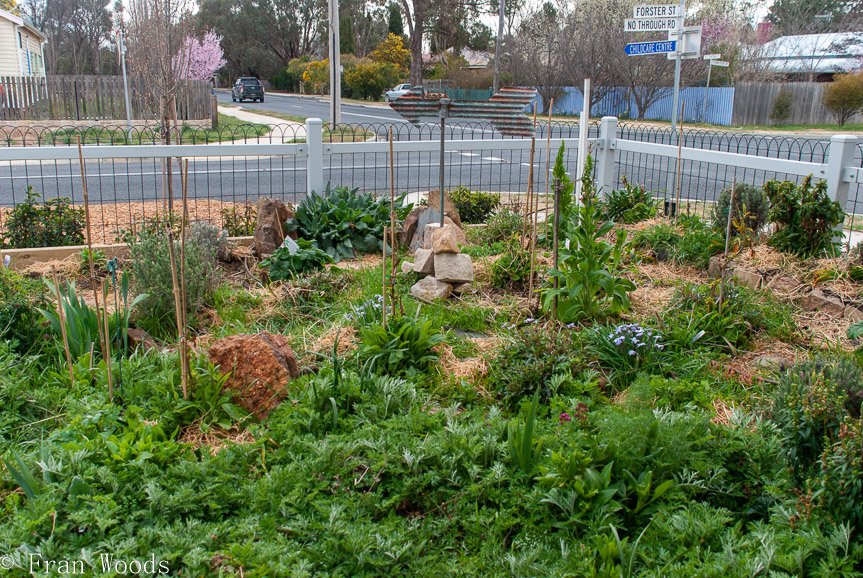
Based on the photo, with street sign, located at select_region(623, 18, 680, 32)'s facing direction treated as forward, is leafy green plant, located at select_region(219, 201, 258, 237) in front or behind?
in front

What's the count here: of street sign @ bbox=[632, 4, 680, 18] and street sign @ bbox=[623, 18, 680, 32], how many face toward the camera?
2

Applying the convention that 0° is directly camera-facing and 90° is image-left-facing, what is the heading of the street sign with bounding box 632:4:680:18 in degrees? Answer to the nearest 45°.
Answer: approximately 0°

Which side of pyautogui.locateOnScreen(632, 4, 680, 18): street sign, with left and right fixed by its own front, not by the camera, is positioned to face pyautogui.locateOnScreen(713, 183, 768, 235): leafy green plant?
front

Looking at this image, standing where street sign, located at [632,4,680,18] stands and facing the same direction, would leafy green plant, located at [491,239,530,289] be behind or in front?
in front

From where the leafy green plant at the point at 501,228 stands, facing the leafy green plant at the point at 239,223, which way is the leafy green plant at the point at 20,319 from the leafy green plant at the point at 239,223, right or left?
left

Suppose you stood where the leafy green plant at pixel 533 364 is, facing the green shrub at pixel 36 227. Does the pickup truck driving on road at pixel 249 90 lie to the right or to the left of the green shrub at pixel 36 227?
right

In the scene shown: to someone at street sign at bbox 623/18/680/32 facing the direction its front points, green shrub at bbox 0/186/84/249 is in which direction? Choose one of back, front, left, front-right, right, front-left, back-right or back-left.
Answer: front-right

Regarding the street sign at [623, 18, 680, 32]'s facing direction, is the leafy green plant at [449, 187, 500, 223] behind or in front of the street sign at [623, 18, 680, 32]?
in front
